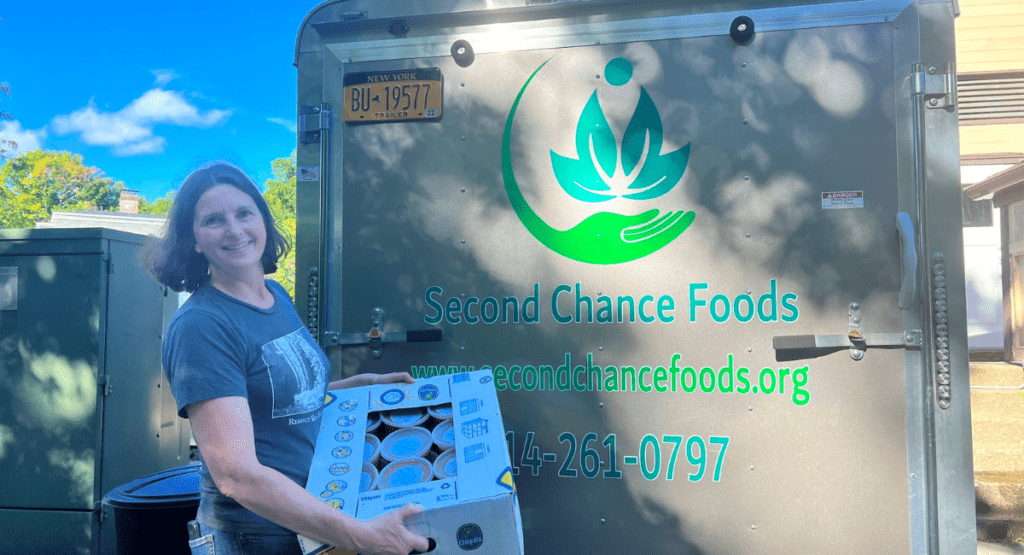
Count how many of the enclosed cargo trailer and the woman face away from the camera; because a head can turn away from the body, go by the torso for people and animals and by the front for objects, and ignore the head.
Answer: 1

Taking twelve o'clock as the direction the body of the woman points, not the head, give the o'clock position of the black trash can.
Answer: The black trash can is roughly at 7 o'clock from the woman.

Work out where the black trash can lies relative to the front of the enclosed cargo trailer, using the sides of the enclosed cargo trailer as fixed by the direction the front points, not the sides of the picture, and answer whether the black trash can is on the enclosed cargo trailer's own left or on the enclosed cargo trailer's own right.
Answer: on the enclosed cargo trailer's own left

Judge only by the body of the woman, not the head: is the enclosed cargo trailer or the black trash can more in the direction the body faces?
the enclosed cargo trailer

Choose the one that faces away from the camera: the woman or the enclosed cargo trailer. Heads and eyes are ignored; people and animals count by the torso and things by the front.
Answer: the enclosed cargo trailer

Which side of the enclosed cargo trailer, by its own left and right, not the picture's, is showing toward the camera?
back

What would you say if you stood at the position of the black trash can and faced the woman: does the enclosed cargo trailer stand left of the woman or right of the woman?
left

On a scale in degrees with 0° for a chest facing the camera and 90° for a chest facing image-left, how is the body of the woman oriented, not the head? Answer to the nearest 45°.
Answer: approximately 315°

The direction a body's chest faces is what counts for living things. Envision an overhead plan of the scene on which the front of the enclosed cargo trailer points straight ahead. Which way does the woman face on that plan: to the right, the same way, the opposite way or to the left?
to the right
